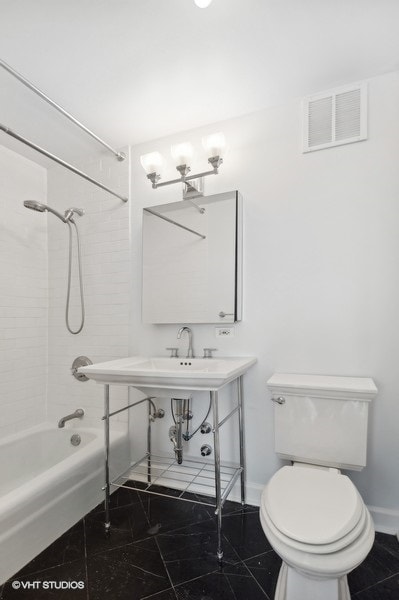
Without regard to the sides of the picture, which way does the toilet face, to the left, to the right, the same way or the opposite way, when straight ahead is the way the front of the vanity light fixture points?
the same way

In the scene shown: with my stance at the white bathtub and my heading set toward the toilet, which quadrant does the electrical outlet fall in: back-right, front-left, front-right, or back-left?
front-left

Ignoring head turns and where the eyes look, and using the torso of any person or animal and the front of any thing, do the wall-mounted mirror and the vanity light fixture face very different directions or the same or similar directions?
same or similar directions

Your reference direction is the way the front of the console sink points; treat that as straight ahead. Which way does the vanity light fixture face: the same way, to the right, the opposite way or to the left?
the same way

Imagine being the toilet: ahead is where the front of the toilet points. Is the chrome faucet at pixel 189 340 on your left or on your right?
on your right

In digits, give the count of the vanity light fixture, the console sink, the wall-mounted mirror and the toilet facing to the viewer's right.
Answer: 0

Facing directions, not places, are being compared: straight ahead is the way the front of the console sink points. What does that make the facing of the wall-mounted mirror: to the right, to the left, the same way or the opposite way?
the same way

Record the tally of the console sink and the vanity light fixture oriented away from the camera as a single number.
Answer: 0

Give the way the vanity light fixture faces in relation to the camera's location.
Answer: facing the viewer and to the left of the viewer

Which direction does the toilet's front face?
toward the camera

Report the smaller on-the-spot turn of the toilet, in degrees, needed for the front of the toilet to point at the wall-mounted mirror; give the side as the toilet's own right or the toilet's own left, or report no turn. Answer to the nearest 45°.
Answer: approximately 135° to the toilet's own right

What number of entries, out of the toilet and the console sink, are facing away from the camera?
0
